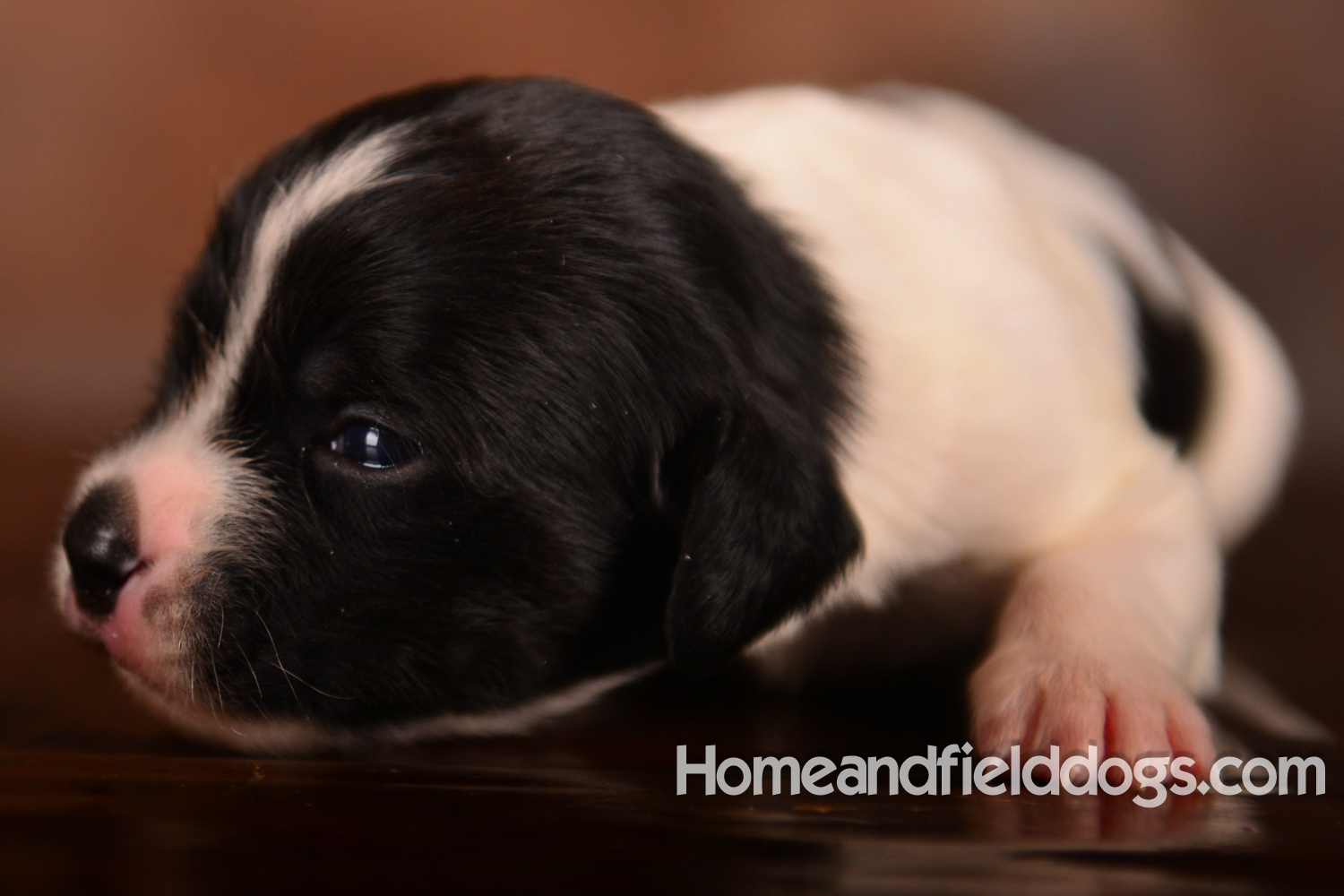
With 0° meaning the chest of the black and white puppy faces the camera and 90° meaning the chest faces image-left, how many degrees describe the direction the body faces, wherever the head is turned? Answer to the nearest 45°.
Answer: approximately 45°
